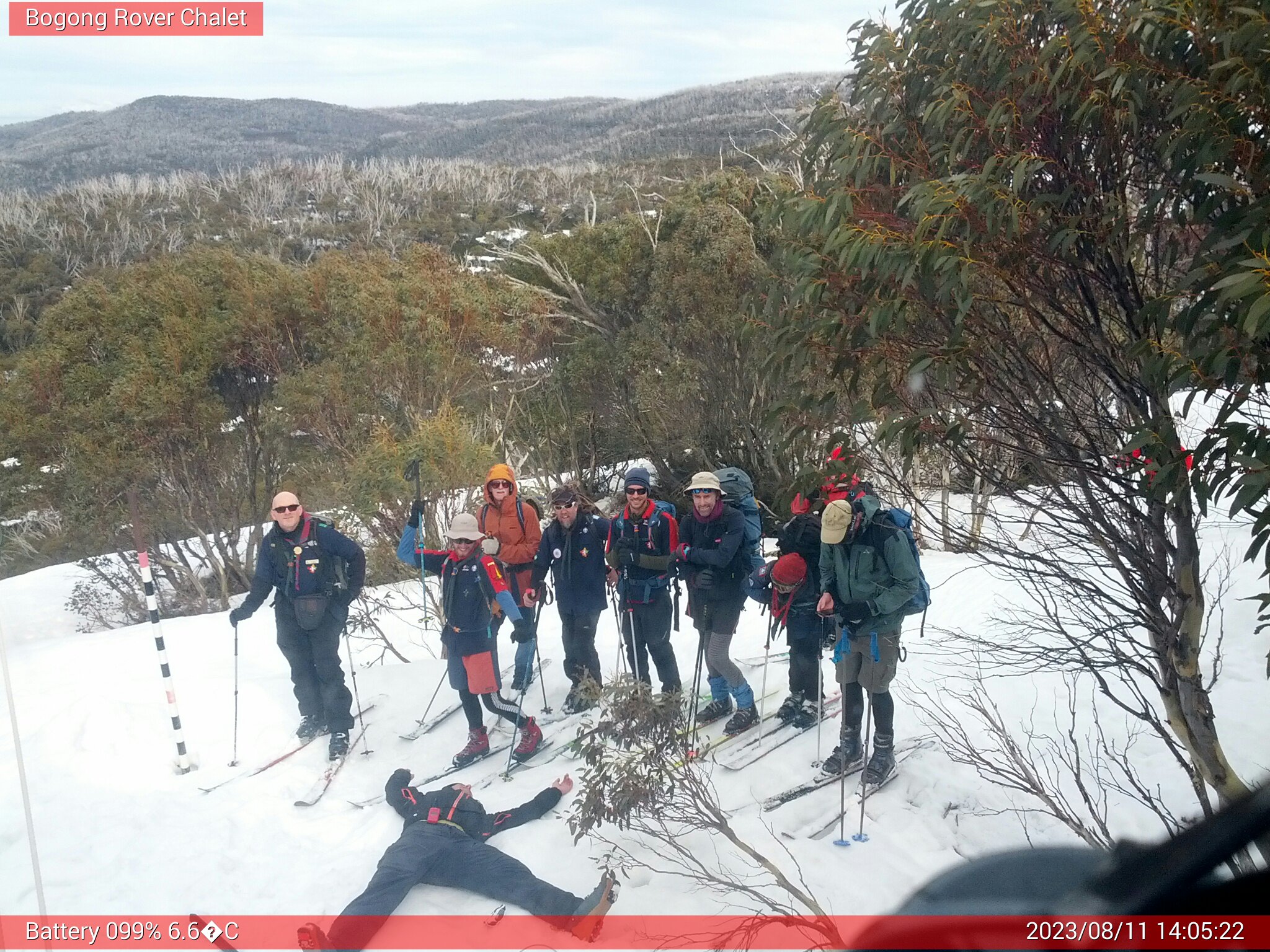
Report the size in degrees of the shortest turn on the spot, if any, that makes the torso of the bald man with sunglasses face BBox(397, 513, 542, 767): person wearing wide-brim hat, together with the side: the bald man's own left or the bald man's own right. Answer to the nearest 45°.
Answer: approximately 45° to the bald man's own left

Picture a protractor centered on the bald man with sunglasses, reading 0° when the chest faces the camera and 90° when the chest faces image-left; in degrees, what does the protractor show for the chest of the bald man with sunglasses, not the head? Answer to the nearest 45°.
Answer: approximately 0°

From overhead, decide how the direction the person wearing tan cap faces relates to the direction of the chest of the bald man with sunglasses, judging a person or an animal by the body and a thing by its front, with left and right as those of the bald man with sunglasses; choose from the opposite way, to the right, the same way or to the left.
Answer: to the right
